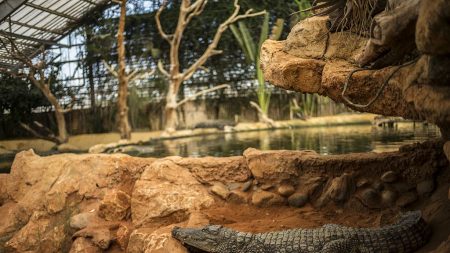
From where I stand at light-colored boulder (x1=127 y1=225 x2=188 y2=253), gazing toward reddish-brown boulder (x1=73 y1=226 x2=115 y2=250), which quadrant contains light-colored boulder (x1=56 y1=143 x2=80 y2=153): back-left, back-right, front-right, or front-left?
front-right

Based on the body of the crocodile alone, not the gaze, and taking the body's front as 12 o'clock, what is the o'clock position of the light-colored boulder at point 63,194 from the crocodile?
The light-colored boulder is roughly at 1 o'clock from the crocodile.

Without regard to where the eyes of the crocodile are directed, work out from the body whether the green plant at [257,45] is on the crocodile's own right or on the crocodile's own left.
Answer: on the crocodile's own right

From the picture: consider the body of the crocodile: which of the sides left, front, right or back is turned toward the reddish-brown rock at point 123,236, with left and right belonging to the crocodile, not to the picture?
front

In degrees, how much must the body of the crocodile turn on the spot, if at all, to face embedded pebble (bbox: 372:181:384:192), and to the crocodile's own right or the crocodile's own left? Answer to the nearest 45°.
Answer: approximately 135° to the crocodile's own right

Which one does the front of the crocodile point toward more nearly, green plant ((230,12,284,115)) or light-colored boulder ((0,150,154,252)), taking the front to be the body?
the light-colored boulder

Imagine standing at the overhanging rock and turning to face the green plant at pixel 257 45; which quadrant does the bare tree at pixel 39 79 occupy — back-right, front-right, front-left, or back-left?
front-left

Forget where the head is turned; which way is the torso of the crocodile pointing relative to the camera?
to the viewer's left

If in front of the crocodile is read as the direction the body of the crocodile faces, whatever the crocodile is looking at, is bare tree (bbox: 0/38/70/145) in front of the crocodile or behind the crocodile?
in front
